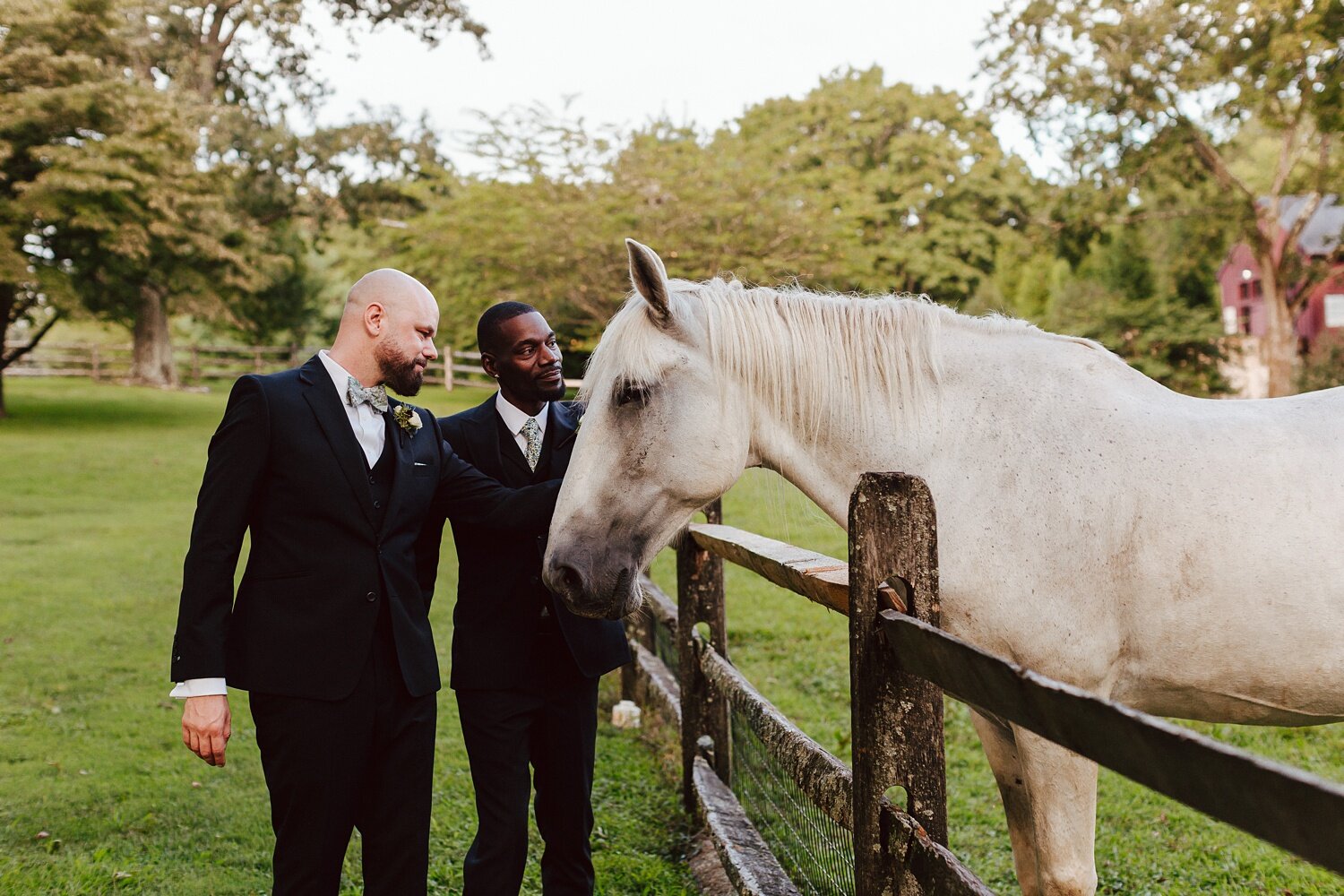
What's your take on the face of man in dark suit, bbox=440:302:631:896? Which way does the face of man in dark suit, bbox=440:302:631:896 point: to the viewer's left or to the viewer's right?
to the viewer's right

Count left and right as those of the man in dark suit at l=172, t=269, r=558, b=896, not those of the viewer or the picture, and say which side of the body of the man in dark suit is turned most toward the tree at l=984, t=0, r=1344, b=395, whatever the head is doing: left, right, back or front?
left

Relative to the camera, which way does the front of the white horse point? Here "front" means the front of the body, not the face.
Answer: to the viewer's left

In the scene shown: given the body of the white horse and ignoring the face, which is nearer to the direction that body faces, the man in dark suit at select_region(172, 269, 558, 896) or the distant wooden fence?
the man in dark suit

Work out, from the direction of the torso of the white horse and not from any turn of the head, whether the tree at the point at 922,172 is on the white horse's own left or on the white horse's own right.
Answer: on the white horse's own right

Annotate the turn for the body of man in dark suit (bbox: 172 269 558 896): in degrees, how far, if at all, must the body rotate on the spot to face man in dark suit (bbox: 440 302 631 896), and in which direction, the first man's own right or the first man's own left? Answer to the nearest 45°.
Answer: approximately 90° to the first man's own left

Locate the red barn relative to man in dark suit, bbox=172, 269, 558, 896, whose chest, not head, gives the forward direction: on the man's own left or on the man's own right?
on the man's own left

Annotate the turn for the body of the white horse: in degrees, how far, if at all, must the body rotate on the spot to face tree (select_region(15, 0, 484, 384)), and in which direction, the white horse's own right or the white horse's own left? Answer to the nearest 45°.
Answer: approximately 45° to the white horse's own right

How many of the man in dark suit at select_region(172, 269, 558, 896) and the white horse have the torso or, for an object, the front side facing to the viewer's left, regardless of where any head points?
1

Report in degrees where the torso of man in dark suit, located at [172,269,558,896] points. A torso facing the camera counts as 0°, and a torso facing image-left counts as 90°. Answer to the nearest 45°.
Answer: approximately 315°

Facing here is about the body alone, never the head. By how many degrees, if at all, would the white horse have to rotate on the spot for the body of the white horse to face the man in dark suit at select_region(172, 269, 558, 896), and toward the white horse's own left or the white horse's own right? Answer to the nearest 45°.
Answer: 0° — it already faces them
